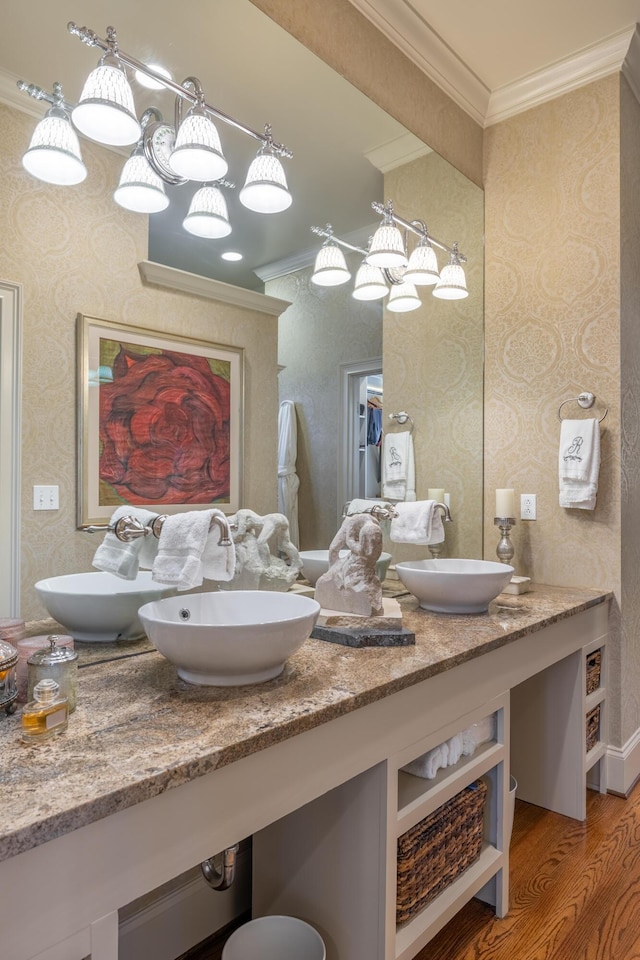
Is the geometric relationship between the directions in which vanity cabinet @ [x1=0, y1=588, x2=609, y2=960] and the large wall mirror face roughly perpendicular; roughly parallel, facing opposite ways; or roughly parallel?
roughly parallel

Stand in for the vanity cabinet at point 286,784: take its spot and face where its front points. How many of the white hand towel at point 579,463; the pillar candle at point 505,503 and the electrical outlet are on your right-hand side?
0

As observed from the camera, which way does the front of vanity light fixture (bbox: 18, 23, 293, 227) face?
facing the viewer and to the right of the viewer

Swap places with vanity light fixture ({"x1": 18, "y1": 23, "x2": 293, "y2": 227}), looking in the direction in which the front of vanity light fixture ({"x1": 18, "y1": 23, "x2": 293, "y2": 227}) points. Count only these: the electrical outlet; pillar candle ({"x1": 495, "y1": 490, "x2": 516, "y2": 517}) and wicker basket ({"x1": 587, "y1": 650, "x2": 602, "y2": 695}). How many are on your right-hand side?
0

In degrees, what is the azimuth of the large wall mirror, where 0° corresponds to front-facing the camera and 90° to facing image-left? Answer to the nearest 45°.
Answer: approximately 315°

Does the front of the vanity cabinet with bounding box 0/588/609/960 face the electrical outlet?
no

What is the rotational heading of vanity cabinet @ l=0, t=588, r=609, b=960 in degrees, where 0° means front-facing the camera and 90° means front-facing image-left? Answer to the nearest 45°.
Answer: approximately 315°

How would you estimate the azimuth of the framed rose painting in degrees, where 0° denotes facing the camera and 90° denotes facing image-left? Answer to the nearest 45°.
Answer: approximately 315°

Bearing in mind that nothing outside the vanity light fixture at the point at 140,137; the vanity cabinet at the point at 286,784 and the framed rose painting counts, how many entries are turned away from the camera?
0

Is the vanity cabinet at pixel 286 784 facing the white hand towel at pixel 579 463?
no

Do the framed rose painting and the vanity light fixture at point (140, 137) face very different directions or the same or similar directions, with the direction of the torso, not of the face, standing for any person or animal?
same or similar directions

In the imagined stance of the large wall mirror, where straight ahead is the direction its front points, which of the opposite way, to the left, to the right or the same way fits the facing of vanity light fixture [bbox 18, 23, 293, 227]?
the same way

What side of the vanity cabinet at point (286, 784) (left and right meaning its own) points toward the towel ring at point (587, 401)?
left
